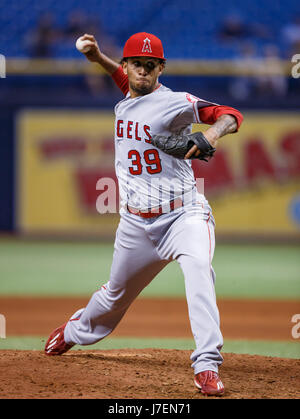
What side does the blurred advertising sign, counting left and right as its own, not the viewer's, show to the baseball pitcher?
front

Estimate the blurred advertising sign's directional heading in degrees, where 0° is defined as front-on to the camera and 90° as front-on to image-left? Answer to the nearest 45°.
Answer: approximately 0°
